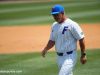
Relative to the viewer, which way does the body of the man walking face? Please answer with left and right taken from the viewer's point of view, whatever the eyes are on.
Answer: facing the viewer and to the left of the viewer
